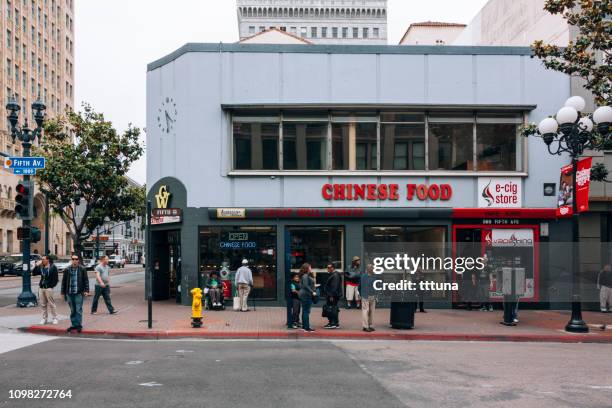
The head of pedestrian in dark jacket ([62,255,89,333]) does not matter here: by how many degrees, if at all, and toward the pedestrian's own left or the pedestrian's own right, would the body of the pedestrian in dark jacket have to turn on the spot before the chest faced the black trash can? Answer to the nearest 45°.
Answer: approximately 90° to the pedestrian's own left

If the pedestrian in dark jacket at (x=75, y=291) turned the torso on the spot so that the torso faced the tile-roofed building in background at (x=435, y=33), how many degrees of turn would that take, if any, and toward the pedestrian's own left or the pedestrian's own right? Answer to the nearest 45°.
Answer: approximately 135° to the pedestrian's own left

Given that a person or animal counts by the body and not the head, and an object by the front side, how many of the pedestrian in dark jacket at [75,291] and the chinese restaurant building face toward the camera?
2

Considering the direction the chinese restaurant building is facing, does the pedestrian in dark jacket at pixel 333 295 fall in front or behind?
in front

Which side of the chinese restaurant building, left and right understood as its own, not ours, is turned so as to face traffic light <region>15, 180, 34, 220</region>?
right

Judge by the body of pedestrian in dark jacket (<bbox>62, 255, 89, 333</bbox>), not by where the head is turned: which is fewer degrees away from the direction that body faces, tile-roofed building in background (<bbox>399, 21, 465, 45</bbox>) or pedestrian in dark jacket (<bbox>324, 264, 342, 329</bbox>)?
the pedestrian in dark jacket

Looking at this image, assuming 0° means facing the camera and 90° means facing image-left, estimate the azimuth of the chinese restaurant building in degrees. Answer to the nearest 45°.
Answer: approximately 0°
